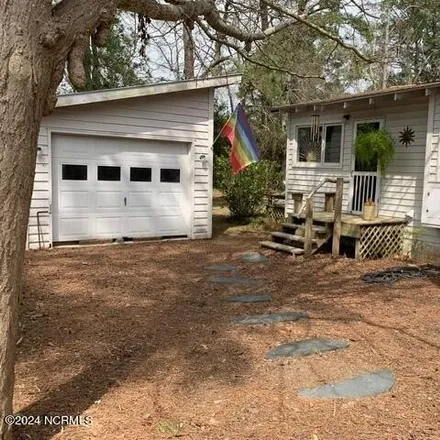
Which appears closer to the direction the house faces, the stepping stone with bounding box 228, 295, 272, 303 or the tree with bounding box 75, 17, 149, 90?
the stepping stone

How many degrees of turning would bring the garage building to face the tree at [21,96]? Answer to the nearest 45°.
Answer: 0° — it already faces it

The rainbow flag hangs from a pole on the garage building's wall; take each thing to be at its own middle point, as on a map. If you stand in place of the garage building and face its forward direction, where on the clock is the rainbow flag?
The rainbow flag is roughly at 9 o'clock from the garage building.

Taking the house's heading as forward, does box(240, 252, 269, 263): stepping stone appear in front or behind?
in front

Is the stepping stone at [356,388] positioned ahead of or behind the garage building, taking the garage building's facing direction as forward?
ahead

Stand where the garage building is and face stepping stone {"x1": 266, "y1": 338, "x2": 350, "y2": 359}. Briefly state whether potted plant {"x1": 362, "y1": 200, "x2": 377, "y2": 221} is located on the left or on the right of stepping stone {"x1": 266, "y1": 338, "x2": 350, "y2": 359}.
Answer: left

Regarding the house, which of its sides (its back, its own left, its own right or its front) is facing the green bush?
right

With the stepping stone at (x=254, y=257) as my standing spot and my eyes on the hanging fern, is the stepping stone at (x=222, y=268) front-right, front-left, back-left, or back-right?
back-right

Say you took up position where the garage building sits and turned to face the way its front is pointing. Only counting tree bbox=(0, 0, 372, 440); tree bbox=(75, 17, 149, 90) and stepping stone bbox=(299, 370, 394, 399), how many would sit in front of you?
2

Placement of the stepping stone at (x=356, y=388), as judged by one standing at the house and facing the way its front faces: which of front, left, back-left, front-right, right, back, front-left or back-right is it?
front-left

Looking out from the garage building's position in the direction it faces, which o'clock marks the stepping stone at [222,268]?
The stepping stone is roughly at 11 o'clock from the garage building.

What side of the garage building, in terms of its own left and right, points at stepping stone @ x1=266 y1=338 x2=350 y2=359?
front

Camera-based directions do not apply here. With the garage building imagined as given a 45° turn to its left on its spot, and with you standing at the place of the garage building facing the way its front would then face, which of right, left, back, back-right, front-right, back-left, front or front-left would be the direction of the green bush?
left

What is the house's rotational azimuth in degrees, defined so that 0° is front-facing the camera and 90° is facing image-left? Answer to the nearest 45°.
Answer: approximately 45°

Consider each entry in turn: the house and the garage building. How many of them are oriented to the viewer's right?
0

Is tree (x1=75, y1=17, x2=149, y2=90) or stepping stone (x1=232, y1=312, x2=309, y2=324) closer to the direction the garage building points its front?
the stepping stone
